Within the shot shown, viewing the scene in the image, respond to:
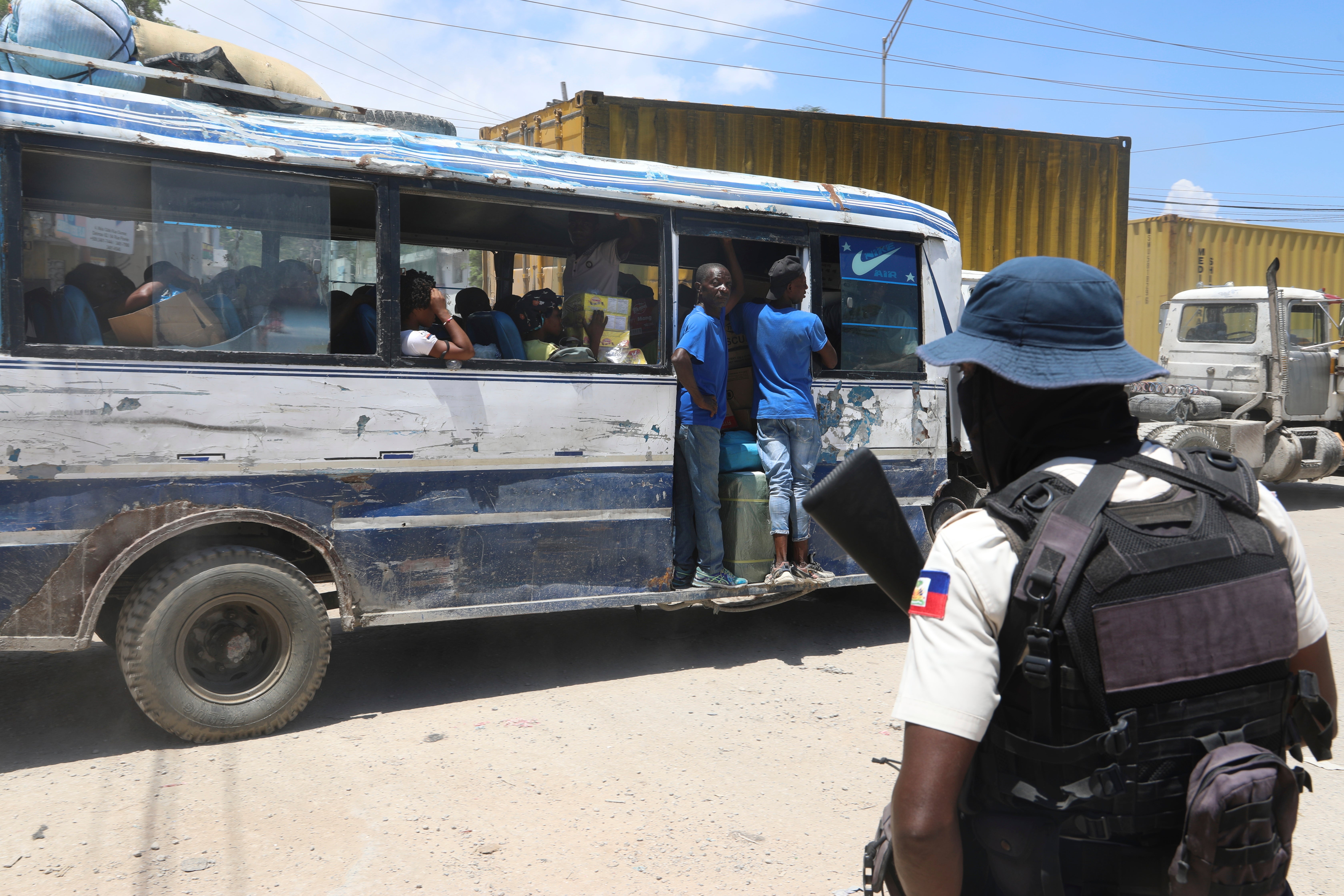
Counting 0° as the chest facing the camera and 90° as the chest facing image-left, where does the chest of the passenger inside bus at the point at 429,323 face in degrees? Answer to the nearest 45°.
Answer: approximately 270°

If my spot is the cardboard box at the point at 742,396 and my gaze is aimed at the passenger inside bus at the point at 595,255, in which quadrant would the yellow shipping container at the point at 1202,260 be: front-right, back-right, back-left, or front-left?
back-right

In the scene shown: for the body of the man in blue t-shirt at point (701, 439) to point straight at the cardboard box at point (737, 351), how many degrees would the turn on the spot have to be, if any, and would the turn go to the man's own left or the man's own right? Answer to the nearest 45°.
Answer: approximately 90° to the man's own left

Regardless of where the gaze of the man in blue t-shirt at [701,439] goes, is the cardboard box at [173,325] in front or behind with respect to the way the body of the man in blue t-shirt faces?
behind
